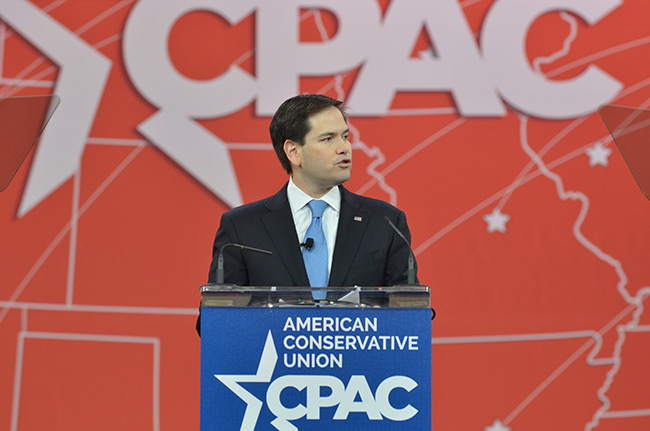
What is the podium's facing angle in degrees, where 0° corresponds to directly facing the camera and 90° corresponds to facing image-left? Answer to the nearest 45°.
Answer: approximately 0°

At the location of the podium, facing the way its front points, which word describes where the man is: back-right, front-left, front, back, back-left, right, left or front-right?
back

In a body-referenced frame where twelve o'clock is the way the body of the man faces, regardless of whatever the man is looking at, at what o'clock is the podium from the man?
The podium is roughly at 12 o'clock from the man.

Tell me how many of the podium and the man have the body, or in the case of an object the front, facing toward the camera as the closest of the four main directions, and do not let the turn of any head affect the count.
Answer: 2

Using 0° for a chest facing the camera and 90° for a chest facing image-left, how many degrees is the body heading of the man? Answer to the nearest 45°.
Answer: approximately 0°
